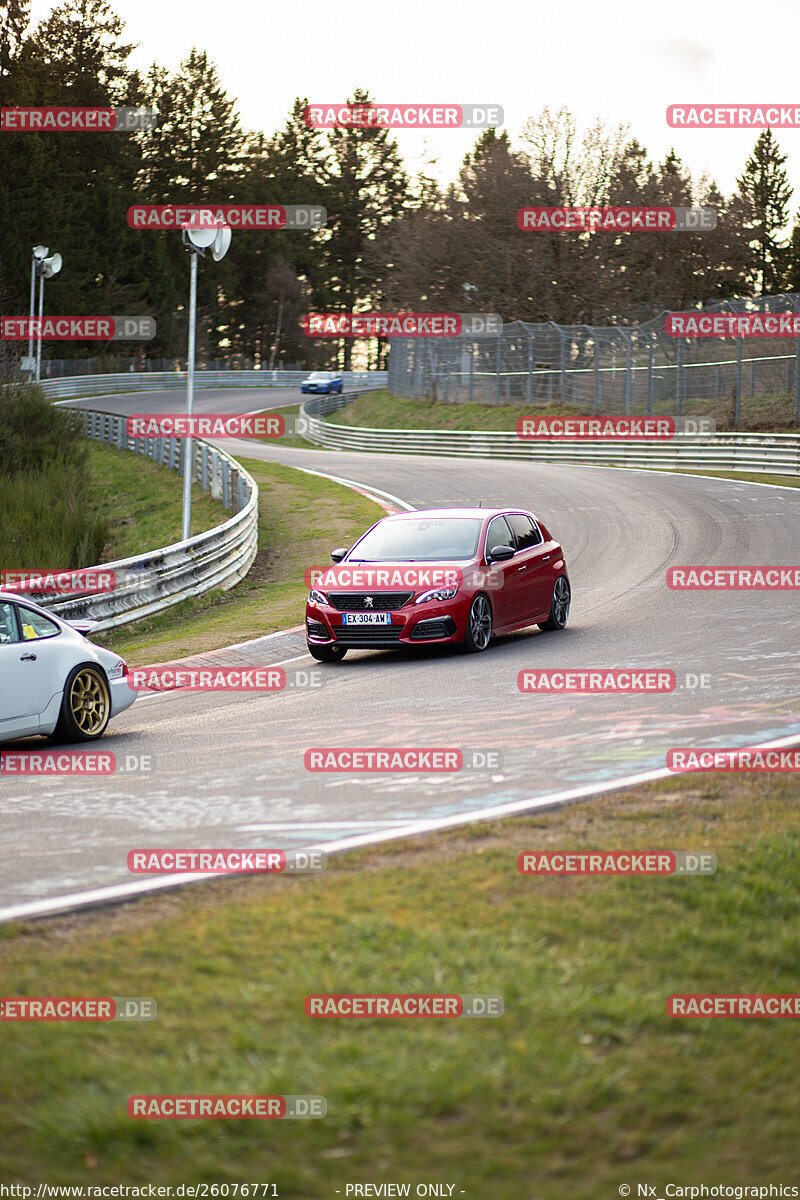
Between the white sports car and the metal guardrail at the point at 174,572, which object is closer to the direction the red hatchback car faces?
the white sports car

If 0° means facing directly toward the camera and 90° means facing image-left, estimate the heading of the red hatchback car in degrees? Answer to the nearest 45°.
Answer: approximately 45°

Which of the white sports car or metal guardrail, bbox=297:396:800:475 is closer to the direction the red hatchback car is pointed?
the white sports car

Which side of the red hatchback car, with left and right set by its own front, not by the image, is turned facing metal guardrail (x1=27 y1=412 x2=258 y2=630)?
right

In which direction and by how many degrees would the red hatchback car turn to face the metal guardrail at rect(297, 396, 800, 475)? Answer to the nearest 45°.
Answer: approximately 135° to its right

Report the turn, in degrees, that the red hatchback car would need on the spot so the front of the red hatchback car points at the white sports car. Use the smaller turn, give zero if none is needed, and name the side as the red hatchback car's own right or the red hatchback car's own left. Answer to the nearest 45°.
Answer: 0° — it already faces it
